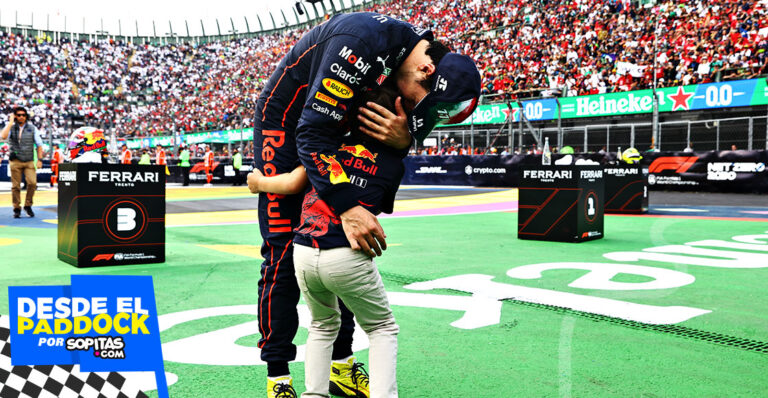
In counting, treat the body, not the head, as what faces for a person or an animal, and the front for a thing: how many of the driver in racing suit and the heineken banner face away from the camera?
0

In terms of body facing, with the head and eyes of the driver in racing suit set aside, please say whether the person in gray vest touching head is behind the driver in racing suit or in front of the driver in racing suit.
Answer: behind

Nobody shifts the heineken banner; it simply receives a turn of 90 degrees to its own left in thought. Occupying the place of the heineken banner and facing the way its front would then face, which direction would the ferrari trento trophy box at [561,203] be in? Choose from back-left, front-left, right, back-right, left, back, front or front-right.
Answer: front-right

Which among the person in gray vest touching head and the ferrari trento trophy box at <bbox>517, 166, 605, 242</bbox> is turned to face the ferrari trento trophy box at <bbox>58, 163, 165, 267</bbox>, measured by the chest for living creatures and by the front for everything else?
the person in gray vest touching head

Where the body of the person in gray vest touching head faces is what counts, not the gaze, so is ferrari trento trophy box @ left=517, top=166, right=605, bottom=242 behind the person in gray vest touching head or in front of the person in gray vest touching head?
in front

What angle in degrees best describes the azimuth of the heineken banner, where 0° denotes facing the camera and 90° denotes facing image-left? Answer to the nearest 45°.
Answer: approximately 45°

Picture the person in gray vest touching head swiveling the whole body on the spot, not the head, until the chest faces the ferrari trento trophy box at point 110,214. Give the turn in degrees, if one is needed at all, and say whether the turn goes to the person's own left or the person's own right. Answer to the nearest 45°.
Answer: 0° — they already face it

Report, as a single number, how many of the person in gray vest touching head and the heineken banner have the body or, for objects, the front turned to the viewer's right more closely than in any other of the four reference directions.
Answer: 0

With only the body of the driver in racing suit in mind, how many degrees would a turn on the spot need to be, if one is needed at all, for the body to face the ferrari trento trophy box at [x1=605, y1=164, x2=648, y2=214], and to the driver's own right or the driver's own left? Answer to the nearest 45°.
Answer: approximately 90° to the driver's own left

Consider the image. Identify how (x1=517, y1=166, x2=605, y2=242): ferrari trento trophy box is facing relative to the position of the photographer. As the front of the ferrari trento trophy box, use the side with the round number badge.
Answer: facing the viewer and to the right of the viewer
